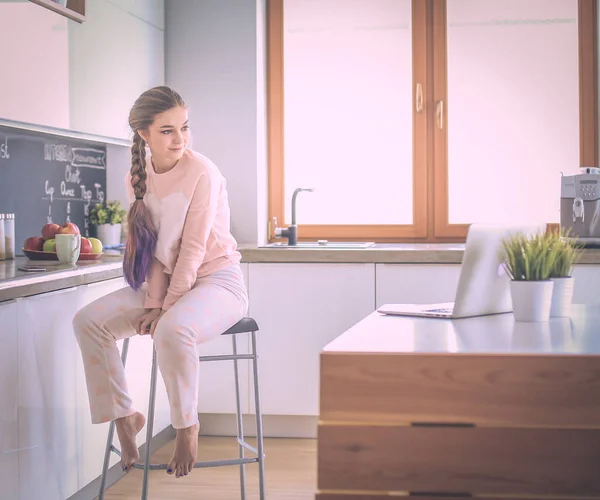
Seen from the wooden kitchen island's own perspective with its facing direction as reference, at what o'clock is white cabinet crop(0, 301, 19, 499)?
The white cabinet is roughly at 4 o'clock from the wooden kitchen island.

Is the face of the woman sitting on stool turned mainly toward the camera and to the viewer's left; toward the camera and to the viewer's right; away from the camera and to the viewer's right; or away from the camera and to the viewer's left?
toward the camera and to the viewer's right

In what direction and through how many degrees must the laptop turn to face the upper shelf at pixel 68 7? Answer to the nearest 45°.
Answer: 0° — it already faces it

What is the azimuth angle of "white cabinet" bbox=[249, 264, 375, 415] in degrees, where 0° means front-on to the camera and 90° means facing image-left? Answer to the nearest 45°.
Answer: approximately 0°

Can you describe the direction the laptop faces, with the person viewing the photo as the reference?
facing away from the viewer and to the left of the viewer

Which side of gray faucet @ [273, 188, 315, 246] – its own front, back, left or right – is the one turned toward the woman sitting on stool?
right

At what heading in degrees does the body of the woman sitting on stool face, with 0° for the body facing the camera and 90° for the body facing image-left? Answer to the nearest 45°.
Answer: approximately 45°

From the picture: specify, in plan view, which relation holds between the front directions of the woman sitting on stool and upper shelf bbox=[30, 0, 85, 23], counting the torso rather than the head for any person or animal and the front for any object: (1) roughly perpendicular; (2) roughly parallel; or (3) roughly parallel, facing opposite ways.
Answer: roughly perpendicular
